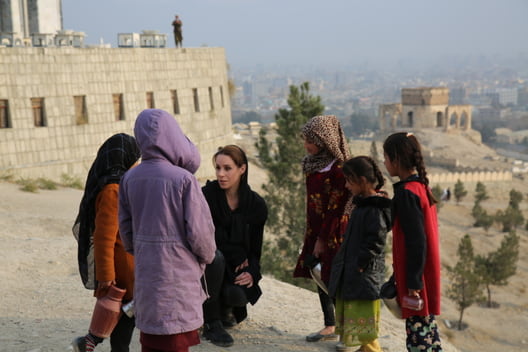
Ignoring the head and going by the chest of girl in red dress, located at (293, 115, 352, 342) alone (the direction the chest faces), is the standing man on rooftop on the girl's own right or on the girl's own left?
on the girl's own right

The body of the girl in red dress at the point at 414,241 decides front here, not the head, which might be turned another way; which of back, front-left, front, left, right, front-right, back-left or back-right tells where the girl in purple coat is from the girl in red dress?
left

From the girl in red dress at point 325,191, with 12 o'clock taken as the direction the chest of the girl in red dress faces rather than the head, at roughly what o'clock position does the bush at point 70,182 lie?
The bush is roughly at 2 o'clock from the girl in red dress.

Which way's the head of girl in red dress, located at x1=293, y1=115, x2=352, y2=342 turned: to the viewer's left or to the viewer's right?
to the viewer's left

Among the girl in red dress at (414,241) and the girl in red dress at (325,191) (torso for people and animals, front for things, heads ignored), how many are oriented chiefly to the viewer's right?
0

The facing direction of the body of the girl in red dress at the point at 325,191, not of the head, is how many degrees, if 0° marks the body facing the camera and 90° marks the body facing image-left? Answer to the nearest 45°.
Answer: approximately 90°

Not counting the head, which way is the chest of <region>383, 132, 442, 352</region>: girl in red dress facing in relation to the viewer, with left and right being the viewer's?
facing away from the viewer and to the left of the viewer

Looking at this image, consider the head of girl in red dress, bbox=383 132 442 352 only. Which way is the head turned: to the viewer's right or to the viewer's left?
to the viewer's left

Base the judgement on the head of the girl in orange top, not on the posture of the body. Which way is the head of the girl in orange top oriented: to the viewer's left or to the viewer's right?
to the viewer's right

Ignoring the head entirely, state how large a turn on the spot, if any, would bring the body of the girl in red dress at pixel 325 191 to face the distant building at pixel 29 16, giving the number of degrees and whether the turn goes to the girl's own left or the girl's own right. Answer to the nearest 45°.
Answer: approximately 45° to the girl's own right

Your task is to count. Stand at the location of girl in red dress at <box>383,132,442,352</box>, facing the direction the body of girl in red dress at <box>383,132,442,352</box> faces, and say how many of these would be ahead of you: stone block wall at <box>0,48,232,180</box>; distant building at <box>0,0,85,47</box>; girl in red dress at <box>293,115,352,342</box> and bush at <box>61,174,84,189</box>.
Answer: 4

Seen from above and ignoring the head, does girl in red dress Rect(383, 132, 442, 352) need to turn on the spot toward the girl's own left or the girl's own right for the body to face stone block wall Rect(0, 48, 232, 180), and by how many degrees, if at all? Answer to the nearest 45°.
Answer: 0° — they already face it
